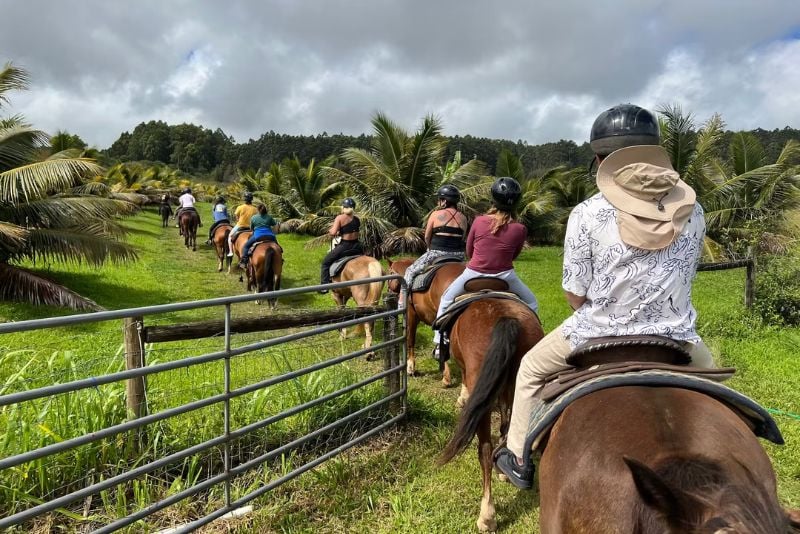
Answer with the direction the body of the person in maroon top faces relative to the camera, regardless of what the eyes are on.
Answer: away from the camera

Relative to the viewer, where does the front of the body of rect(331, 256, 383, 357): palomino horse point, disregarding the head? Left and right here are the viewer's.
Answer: facing away from the viewer and to the left of the viewer

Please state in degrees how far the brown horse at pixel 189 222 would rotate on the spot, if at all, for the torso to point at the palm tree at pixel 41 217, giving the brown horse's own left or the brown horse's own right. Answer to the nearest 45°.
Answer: approximately 180°

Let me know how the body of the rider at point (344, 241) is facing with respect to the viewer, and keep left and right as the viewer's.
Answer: facing away from the viewer and to the left of the viewer

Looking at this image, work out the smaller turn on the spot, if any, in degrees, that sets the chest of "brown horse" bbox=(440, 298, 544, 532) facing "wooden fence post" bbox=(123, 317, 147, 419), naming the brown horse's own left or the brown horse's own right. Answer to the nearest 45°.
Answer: approximately 90° to the brown horse's own left

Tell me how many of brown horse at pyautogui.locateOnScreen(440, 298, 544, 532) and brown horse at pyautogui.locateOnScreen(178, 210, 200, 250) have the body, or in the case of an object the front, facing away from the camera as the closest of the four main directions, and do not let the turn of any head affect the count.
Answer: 2

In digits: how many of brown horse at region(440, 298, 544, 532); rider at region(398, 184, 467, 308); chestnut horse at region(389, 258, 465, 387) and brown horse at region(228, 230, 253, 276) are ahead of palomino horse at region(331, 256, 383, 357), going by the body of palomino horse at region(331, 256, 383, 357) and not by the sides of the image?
1

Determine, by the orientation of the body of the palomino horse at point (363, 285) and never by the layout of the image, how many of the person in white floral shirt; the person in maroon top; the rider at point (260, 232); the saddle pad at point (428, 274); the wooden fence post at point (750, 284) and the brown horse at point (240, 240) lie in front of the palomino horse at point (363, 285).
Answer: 2

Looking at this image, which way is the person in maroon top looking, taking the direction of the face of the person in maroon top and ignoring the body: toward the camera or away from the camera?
away from the camera

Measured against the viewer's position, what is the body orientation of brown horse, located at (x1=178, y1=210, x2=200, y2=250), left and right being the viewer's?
facing away from the viewer

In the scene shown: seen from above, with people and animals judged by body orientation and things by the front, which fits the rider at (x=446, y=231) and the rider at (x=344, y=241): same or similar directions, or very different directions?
same or similar directions

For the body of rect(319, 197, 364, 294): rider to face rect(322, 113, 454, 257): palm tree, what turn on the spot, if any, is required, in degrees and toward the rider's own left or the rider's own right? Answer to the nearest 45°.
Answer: approximately 45° to the rider's own right

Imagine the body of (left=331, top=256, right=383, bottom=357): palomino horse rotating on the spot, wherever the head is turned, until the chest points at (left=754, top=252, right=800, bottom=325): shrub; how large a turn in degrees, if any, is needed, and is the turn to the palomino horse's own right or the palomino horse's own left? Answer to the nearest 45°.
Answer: approximately 135° to the palomino horse's own right

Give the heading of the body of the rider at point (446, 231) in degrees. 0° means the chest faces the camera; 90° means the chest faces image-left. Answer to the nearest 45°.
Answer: approximately 135°

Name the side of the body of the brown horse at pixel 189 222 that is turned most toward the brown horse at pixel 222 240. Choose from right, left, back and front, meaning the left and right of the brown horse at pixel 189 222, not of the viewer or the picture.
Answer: back

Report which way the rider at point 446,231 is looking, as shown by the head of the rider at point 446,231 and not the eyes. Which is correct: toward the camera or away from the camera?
away from the camera

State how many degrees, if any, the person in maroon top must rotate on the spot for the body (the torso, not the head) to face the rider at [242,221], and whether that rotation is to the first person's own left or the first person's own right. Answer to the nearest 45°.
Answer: approximately 45° to the first person's own left

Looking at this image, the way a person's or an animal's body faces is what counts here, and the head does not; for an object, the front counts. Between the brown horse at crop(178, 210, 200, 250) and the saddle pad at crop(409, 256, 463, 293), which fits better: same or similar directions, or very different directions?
same or similar directions

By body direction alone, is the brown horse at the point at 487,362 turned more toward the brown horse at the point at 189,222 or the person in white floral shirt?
the brown horse

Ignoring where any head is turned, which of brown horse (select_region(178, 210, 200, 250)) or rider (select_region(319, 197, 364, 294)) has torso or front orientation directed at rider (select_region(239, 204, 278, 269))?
rider (select_region(319, 197, 364, 294))
